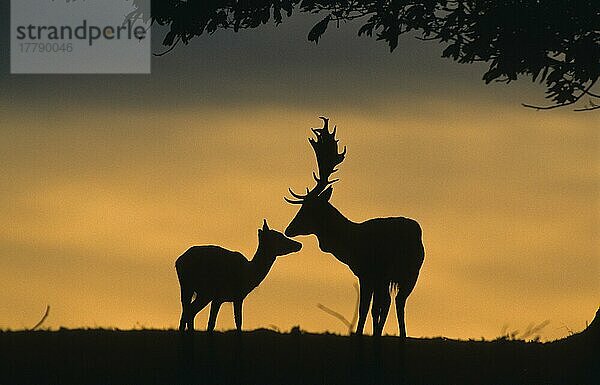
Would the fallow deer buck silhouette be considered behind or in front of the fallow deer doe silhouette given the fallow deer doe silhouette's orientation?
in front

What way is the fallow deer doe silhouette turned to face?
to the viewer's right
